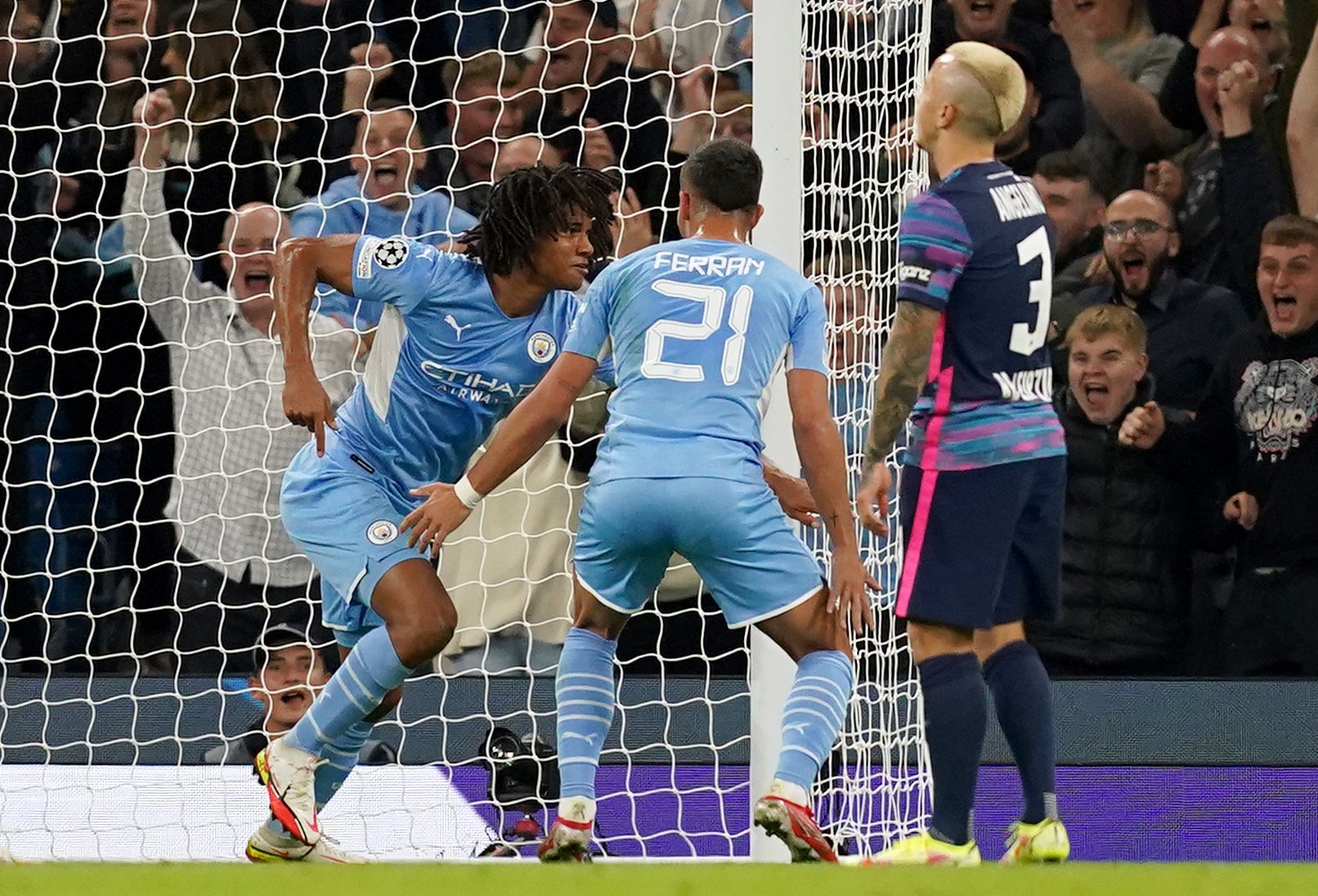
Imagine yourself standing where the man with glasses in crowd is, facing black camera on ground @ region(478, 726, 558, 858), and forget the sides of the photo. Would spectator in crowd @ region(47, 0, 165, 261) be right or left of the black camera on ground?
right

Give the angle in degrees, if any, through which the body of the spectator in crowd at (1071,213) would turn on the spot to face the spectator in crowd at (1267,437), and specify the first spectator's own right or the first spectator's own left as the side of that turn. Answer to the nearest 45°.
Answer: approximately 90° to the first spectator's own left

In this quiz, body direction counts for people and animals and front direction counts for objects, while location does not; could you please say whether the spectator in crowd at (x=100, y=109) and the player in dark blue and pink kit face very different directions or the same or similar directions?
very different directions

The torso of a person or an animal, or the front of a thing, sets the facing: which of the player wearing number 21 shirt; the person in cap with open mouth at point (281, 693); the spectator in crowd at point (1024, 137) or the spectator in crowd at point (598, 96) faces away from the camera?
the player wearing number 21 shirt

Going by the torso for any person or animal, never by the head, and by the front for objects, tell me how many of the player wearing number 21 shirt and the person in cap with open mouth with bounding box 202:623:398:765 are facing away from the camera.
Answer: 1

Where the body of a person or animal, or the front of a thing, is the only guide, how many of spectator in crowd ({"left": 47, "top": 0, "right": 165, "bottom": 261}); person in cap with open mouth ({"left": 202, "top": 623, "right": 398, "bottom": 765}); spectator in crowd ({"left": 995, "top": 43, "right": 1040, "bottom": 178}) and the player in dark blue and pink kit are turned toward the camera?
3

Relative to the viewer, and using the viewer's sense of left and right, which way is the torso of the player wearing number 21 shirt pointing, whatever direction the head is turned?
facing away from the viewer

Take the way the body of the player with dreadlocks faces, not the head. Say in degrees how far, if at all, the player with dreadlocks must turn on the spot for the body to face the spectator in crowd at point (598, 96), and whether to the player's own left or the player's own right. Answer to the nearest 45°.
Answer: approximately 135° to the player's own left

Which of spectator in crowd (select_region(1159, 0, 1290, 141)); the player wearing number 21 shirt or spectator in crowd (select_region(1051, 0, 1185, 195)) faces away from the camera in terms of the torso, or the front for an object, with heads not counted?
the player wearing number 21 shirt

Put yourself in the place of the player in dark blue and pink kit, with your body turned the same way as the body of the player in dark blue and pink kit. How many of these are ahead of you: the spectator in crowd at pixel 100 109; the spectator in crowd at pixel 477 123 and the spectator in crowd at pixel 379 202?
3

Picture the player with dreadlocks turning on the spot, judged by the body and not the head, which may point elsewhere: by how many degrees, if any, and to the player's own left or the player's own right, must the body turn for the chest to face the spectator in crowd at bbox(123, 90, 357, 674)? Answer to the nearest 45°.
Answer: approximately 135° to the player's own left

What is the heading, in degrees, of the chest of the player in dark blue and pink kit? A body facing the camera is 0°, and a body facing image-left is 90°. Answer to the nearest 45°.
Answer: approximately 135°
